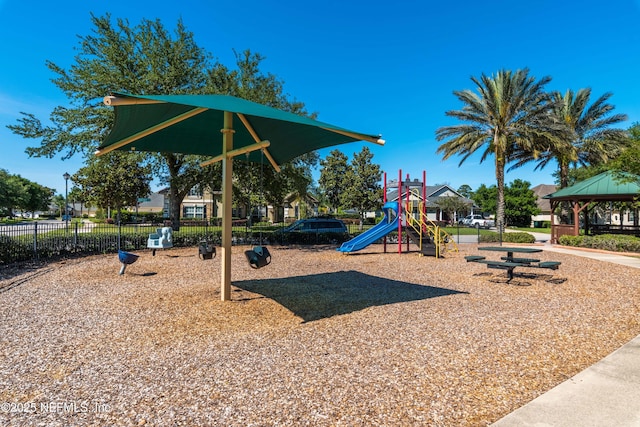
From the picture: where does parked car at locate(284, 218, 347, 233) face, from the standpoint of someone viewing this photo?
facing to the left of the viewer

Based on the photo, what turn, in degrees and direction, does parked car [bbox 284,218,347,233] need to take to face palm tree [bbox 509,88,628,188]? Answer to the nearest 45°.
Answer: approximately 180°

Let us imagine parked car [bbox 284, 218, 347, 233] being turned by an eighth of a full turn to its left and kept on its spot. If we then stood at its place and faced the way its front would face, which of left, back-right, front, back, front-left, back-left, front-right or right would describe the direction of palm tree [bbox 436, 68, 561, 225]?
back-left

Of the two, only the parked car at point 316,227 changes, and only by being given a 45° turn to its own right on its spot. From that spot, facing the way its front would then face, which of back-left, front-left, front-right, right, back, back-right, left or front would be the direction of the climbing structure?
back

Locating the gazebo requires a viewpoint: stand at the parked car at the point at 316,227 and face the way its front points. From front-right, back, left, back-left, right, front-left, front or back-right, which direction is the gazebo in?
back

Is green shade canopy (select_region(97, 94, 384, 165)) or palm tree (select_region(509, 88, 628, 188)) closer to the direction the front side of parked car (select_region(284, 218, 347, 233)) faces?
the green shade canopy

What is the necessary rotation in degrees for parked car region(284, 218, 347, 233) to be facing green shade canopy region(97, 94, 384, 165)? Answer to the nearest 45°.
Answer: approximately 90° to its left

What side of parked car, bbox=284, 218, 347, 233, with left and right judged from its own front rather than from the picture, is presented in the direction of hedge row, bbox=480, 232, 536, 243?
back

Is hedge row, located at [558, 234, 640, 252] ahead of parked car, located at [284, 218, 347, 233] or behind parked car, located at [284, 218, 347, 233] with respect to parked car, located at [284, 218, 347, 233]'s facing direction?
behind
